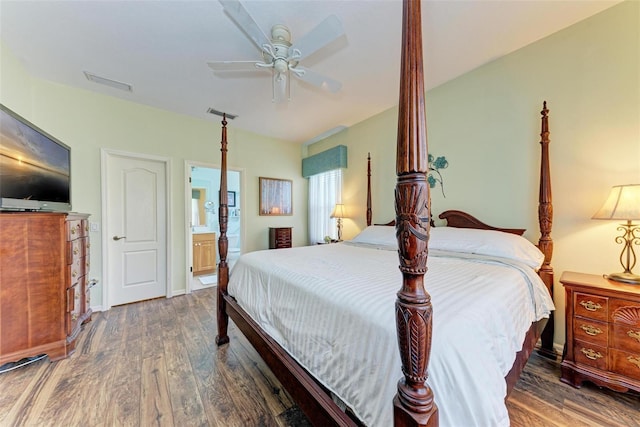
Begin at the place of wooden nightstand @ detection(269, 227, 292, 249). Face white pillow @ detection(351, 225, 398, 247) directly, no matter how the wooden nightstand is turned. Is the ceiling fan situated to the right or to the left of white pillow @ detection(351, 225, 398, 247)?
right

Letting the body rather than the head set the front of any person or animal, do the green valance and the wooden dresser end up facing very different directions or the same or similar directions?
very different directions

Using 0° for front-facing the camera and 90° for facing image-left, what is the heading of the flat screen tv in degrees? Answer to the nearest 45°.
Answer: approximately 315°

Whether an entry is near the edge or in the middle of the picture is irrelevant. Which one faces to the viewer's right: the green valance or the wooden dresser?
the wooden dresser

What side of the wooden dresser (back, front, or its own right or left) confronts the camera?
right

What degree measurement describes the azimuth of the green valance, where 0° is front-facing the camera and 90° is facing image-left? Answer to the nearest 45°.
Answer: approximately 45°

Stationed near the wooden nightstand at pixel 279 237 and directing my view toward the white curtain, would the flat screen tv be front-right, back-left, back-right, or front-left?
back-right
